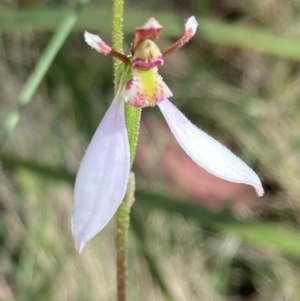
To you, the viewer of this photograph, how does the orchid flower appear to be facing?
facing the viewer
